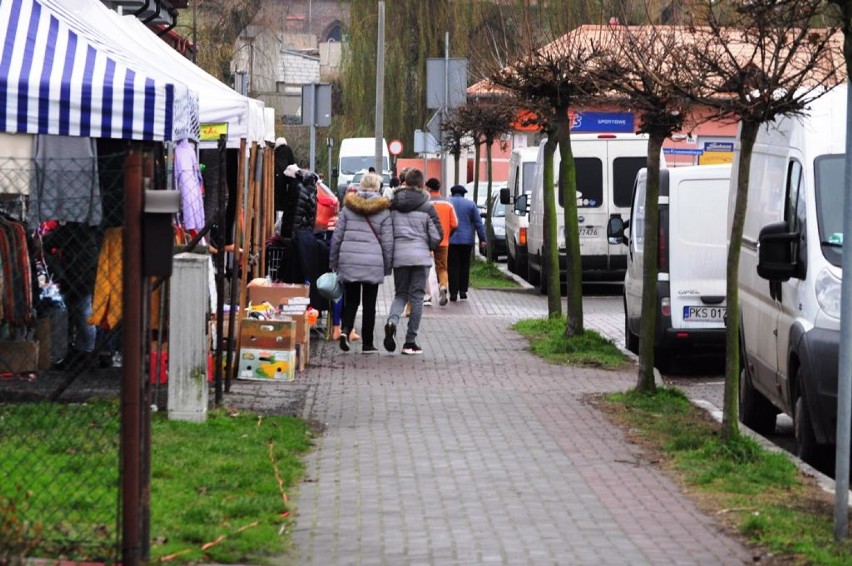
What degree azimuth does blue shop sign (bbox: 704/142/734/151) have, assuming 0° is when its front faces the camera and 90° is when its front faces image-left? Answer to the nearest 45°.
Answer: approximately 0°

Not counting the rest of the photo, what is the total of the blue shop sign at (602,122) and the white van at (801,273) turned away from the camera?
0

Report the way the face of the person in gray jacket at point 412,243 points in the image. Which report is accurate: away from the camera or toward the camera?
away from the camera

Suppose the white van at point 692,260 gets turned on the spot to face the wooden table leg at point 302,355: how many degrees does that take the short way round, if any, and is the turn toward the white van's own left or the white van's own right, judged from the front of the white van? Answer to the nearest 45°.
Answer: approximately 135° to the white van's own left

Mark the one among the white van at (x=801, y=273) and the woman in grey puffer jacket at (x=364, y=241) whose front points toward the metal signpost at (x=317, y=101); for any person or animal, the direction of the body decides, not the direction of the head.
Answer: the woman in grey puffer jacket

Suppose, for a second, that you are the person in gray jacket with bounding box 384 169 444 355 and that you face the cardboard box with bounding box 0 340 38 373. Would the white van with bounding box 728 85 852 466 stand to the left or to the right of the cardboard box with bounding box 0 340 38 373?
left

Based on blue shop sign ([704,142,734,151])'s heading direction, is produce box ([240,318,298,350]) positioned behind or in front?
in front

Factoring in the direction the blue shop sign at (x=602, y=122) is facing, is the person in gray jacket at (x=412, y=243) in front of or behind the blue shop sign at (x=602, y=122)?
in front

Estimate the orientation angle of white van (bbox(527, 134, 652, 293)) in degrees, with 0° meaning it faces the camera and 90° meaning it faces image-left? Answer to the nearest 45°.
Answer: approximately 180°

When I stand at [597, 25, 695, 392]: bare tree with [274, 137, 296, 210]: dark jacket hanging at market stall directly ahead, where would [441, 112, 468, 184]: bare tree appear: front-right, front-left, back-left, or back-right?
front-right

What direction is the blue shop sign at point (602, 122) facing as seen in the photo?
toward the camera

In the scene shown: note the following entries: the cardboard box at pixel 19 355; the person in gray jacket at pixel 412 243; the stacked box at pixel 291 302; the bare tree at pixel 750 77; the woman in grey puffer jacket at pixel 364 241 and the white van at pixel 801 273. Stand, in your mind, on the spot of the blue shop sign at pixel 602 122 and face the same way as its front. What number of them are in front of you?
6

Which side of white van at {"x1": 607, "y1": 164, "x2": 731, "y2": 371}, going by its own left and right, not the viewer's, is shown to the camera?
back

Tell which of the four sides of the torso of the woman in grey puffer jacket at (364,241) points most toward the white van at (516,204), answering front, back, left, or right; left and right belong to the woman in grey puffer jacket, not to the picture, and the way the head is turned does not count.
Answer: front

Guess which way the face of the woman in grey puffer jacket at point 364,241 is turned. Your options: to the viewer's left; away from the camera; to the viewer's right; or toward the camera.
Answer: away from the camera

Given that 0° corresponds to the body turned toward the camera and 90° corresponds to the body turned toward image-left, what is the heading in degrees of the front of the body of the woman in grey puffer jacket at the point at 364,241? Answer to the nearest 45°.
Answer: approximately 180°
